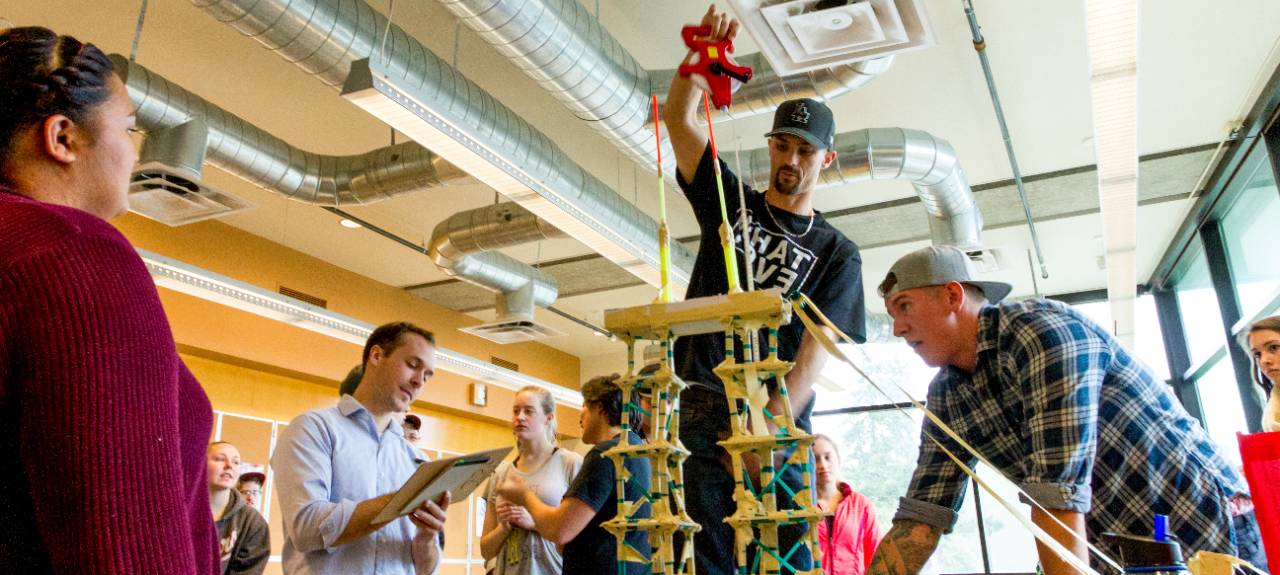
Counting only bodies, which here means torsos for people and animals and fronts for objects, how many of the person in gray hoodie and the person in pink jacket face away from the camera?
0

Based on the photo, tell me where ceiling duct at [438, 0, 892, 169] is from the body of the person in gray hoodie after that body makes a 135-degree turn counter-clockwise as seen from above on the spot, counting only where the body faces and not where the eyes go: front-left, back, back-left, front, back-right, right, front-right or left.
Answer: front-right

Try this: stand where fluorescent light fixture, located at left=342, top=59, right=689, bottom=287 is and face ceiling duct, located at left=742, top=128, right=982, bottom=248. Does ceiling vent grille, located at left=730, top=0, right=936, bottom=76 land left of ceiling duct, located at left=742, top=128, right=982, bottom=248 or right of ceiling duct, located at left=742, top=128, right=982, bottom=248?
right

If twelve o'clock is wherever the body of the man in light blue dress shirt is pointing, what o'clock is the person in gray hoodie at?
The person in gray hoodie is roughly at 7 o'clock from the man in light blue dress shirt.

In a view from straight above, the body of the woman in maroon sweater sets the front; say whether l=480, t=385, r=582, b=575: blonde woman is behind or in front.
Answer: in front

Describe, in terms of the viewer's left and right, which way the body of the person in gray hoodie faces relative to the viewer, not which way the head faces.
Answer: facing the viewer and to the left of the viewer

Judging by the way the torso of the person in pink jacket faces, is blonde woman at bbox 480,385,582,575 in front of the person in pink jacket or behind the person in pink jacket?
in front

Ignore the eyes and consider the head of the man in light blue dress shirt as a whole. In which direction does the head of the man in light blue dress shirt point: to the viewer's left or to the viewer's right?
to the viewer's right

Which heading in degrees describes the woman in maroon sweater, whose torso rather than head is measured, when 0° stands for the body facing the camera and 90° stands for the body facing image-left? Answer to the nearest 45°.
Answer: approximately 225°

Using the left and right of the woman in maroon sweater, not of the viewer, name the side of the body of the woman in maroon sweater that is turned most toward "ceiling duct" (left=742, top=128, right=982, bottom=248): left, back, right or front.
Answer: front

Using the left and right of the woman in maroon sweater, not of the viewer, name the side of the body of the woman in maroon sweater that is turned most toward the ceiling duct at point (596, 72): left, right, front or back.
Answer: front

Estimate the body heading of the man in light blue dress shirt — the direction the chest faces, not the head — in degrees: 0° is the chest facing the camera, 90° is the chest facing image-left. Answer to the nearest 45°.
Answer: approximately 315°

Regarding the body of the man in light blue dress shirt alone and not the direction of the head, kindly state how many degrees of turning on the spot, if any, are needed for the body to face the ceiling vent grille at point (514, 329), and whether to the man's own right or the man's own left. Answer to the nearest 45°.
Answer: approximately 135° to the man's own left

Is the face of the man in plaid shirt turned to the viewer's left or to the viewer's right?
to the viewer's left
